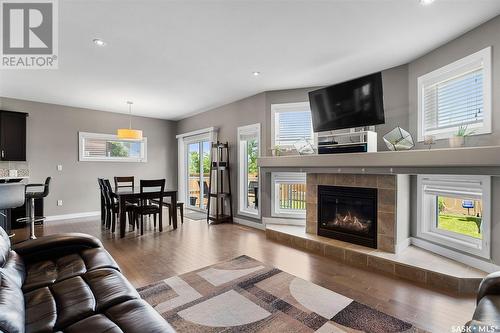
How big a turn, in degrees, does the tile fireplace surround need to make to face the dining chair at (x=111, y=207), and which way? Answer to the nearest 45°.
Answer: approximately 45° to its right

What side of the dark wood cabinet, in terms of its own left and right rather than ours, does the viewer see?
front

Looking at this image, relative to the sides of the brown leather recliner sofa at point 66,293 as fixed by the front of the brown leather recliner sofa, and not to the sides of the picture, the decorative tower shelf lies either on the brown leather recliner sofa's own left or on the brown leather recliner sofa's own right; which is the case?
on the brown leather recliner sofa's own left

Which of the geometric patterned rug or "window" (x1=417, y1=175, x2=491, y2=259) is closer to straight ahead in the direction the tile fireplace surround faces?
the geometric patterned rug

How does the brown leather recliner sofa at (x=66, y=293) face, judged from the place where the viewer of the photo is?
facing to the right of the viewer

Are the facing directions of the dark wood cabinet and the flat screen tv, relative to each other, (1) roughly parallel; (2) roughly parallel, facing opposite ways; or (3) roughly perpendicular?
roughly perpendicular

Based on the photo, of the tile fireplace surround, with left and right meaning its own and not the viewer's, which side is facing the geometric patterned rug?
front

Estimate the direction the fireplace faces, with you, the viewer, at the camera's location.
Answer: facing the viewer and to the left of the viewer
